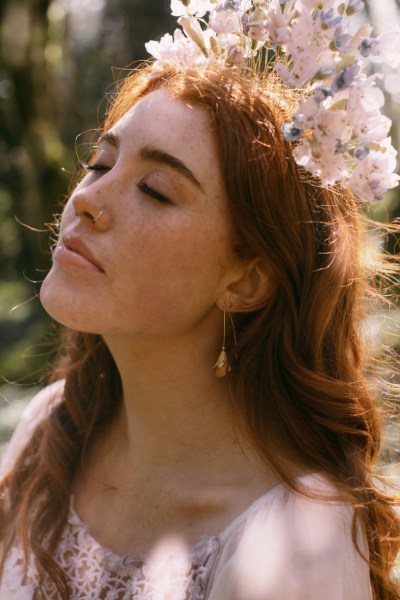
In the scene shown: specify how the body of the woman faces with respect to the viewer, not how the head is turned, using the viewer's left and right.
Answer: facing the viewer and to the left of the viewer

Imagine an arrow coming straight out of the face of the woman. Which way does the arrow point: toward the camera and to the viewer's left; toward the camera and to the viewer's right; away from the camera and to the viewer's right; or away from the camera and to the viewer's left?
toward the camera and to the viewer's left
